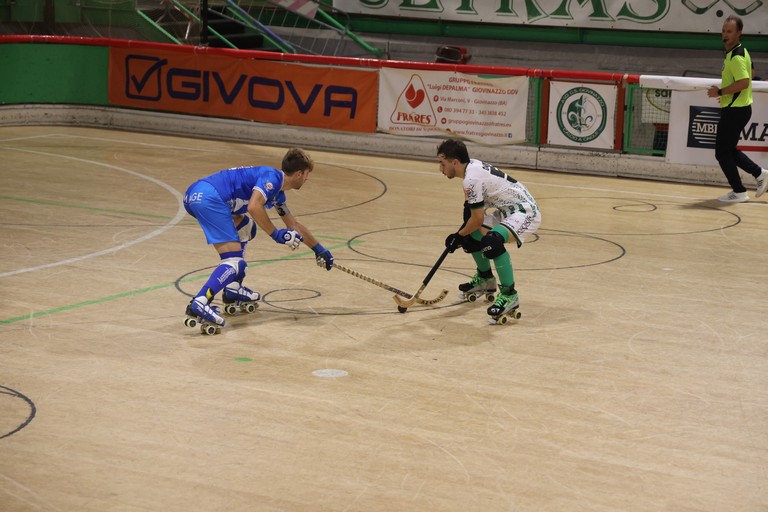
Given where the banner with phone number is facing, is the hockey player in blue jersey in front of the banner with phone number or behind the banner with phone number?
in front

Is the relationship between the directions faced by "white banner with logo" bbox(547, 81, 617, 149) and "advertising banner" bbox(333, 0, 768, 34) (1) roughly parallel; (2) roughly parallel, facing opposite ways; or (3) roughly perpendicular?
roughly parallel

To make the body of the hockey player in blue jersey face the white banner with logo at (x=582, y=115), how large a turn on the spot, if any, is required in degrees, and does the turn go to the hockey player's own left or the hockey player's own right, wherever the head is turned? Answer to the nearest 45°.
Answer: approximately 45° to the hockey player's own left

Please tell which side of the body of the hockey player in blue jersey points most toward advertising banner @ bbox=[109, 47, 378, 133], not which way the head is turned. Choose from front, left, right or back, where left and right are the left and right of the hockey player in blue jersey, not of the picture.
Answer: left

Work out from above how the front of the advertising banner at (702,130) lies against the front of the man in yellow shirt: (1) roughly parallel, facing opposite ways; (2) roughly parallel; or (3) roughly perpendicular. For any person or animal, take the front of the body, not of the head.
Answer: roughly perpendicular

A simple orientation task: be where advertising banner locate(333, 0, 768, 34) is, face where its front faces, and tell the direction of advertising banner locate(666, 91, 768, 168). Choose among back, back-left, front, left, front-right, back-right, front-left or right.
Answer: front

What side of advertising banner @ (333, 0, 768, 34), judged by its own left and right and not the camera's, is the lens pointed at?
front

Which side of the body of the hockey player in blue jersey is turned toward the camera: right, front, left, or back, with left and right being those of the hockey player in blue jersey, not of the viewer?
right

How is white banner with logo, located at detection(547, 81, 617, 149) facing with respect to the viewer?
toward the camera

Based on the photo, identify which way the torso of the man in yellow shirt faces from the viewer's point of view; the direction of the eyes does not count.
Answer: to the viewer's left

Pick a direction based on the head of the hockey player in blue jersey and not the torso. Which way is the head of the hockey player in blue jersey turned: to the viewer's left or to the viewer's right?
to the viewer's right

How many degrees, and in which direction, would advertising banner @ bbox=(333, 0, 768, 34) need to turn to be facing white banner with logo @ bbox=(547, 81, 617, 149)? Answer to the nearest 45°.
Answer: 0° — it already faces it

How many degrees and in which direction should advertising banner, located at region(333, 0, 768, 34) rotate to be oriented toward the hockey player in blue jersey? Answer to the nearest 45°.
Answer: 0° — it already faces them
